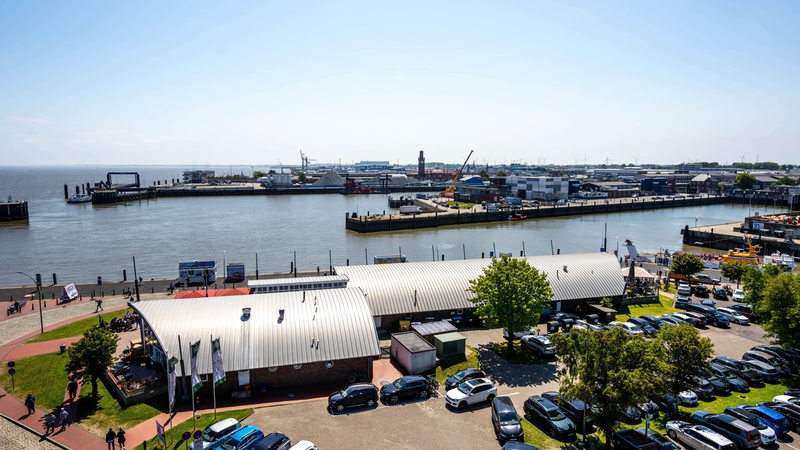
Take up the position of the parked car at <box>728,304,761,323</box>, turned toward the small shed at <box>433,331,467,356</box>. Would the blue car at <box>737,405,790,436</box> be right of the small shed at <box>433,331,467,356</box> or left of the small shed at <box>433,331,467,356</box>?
left

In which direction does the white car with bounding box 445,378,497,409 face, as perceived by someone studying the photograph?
facing the viewer and to the left of the viewer

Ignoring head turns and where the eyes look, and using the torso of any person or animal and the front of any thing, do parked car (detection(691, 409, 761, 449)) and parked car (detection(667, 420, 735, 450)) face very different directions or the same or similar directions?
same or similar directions

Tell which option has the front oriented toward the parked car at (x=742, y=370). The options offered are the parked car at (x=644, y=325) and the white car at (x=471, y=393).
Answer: the parked car at (x=644, y=325)

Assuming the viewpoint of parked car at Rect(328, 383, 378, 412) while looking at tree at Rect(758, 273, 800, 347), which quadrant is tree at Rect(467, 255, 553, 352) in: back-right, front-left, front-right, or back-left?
front-left
